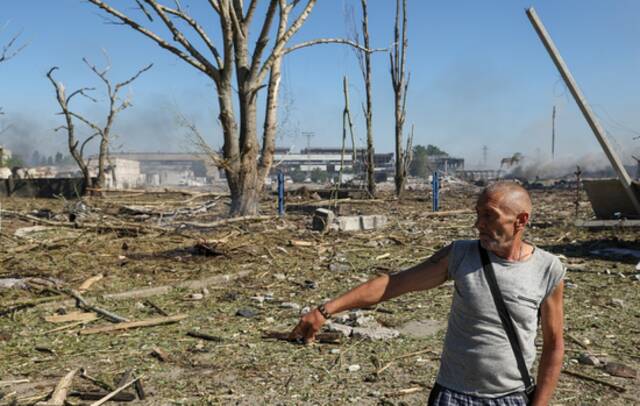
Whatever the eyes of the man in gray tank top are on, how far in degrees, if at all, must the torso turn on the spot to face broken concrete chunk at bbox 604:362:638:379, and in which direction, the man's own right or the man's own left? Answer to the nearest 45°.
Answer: approximately 135° to the man's own left

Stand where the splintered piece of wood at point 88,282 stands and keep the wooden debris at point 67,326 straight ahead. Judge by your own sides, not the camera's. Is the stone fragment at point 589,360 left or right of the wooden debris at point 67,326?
left

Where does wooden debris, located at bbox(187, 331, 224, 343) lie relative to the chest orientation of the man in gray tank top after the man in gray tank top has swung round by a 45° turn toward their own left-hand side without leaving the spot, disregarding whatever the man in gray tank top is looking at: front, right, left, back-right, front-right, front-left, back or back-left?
back

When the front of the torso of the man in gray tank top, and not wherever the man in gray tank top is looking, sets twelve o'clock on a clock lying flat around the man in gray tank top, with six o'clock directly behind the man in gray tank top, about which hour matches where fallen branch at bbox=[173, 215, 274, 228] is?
The fallen branch is roughly at 5 o'clock from the man in gray tank top.

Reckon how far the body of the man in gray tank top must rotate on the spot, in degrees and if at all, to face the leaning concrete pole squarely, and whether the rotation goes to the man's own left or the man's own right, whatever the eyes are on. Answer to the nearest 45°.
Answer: approximately 180°

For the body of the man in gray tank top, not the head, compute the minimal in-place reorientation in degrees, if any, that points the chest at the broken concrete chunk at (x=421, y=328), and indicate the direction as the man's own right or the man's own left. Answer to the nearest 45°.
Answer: approximately 180°

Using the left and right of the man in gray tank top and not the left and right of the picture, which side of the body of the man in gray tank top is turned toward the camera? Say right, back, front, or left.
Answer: front

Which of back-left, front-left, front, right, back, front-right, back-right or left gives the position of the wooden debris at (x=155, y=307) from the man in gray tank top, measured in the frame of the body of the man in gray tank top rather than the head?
back-right

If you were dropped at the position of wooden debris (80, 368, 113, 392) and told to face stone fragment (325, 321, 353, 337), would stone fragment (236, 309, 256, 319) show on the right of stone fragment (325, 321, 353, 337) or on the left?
left
